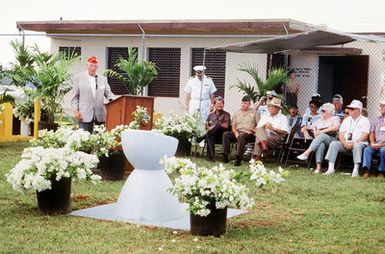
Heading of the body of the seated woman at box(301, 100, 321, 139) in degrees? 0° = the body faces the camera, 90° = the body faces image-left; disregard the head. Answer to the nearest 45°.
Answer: approximately 45°

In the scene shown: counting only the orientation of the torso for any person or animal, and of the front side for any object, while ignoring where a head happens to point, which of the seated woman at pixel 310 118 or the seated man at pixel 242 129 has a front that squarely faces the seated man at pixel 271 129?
the seated woman

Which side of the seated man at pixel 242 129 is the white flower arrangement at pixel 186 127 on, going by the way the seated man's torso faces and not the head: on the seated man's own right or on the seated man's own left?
on the seated man's own right

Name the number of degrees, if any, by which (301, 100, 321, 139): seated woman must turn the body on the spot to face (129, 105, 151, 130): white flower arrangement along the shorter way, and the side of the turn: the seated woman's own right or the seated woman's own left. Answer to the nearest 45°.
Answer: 0° — they already face it

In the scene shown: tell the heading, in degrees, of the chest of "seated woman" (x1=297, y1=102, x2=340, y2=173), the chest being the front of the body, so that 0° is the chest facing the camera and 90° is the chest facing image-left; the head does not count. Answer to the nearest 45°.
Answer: approximately 45°

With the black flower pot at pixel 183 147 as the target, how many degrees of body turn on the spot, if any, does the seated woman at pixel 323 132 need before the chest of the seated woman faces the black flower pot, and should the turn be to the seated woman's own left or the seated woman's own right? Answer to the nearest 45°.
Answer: approximately 45° to the seated woman's own right

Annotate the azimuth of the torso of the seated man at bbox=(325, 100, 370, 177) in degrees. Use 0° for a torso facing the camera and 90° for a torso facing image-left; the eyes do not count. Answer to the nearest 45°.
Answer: approximately 45°

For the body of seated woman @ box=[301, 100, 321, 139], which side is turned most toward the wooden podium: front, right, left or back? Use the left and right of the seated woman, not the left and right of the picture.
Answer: front

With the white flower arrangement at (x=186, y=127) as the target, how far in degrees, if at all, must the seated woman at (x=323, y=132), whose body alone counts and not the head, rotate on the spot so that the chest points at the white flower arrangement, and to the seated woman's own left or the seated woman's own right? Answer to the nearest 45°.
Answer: approximately 45° to the seated woman's own right
